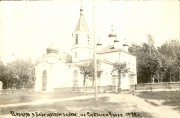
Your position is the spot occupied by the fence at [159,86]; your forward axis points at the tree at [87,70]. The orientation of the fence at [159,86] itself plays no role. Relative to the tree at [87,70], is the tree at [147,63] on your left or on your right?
right

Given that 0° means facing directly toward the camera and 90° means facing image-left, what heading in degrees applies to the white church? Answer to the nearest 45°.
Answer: approximately 45°

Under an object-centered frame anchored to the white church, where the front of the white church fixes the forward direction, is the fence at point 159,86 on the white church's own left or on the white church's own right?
on the white church's own left

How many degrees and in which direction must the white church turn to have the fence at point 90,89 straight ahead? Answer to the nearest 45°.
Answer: approximately 45° to its left
